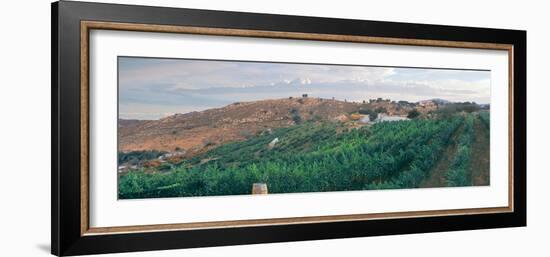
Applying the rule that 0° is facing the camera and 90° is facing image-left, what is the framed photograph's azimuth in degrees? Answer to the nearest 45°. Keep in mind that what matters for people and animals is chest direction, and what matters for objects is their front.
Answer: approximately 315°
